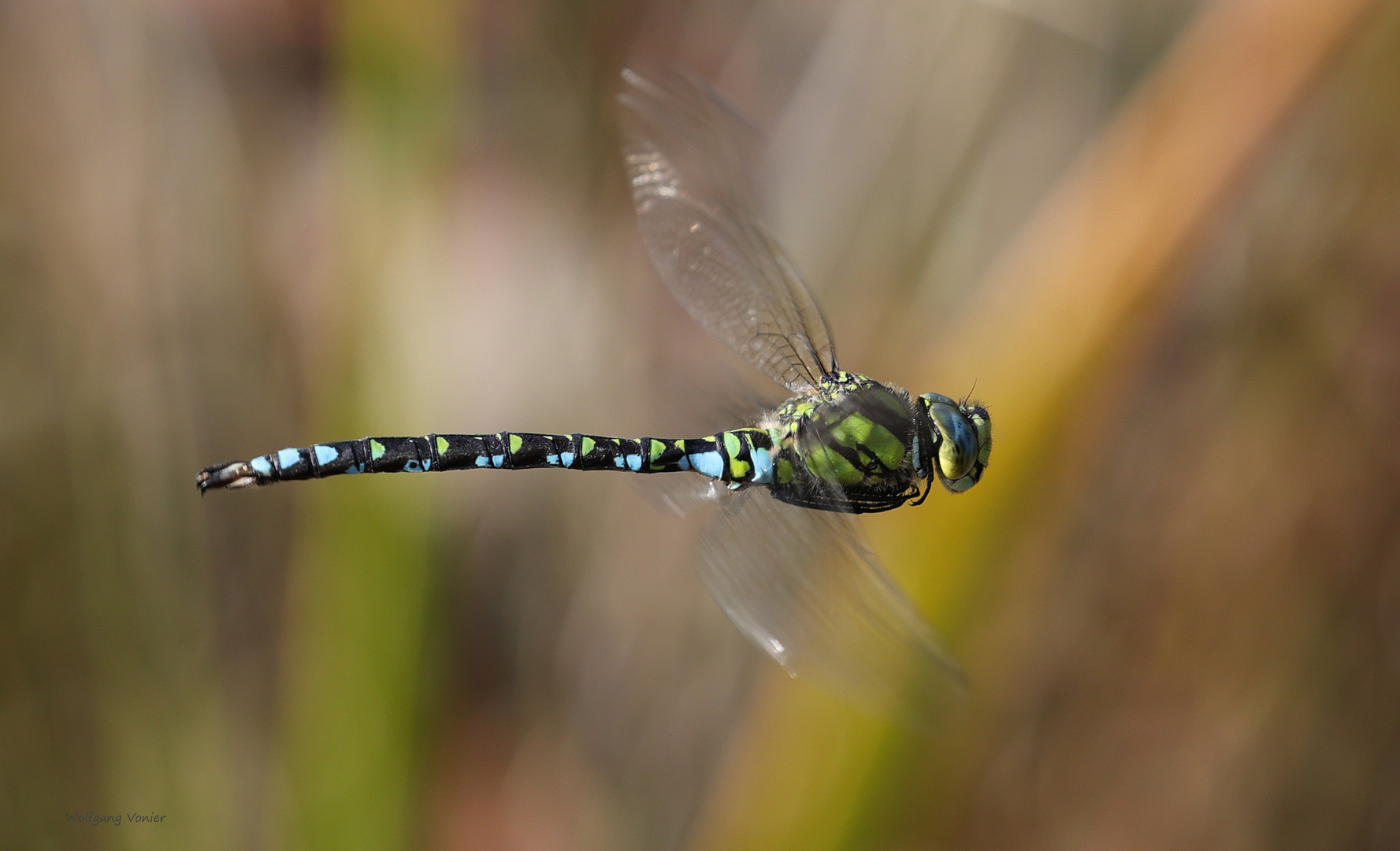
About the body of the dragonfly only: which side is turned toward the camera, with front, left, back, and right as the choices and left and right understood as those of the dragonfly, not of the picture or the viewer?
right
